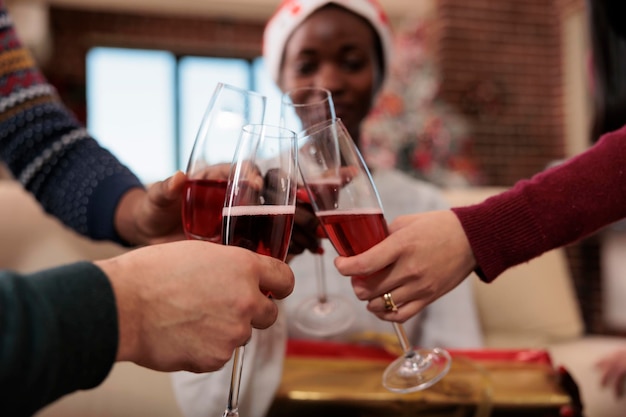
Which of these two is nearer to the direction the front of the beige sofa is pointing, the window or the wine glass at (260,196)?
the wine glass

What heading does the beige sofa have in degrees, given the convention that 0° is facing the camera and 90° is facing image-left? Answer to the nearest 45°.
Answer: approximately 0°

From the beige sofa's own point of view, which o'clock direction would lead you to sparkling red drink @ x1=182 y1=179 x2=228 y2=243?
The sparkling red drink is roughly at 1 o'clock from the beige sofa.

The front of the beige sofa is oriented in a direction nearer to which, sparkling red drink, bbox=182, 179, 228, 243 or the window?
the sparkling red drink

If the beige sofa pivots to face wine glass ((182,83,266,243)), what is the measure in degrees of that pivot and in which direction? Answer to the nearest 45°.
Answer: approximately 45° to its right

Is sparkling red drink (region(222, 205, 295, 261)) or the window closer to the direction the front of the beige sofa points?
the sparkling red drink
